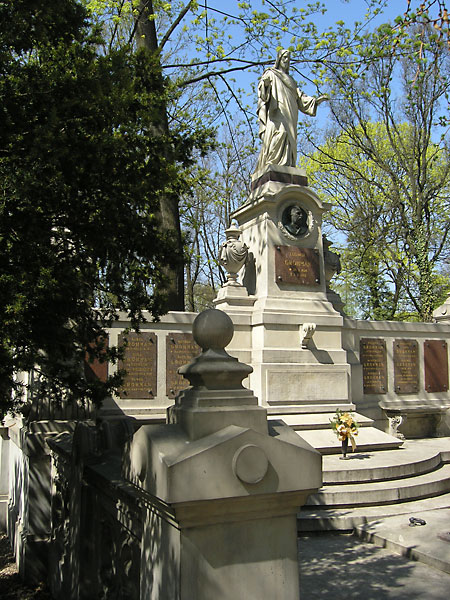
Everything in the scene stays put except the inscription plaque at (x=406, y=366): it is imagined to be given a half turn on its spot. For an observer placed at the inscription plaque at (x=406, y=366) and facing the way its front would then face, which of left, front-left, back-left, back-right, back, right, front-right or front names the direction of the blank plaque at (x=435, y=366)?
front-right

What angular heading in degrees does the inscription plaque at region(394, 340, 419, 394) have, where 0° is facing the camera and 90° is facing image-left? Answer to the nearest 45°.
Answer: approximately 0°

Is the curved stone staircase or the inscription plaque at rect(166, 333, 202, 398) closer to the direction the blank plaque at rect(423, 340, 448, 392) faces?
the curved stone staircase

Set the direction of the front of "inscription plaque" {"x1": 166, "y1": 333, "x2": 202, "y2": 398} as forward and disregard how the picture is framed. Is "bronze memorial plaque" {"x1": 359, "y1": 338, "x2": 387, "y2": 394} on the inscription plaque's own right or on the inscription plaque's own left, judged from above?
on the inscription plaque's own left

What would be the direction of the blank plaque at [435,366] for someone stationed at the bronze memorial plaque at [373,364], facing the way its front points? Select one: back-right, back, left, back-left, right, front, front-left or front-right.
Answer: back-left
